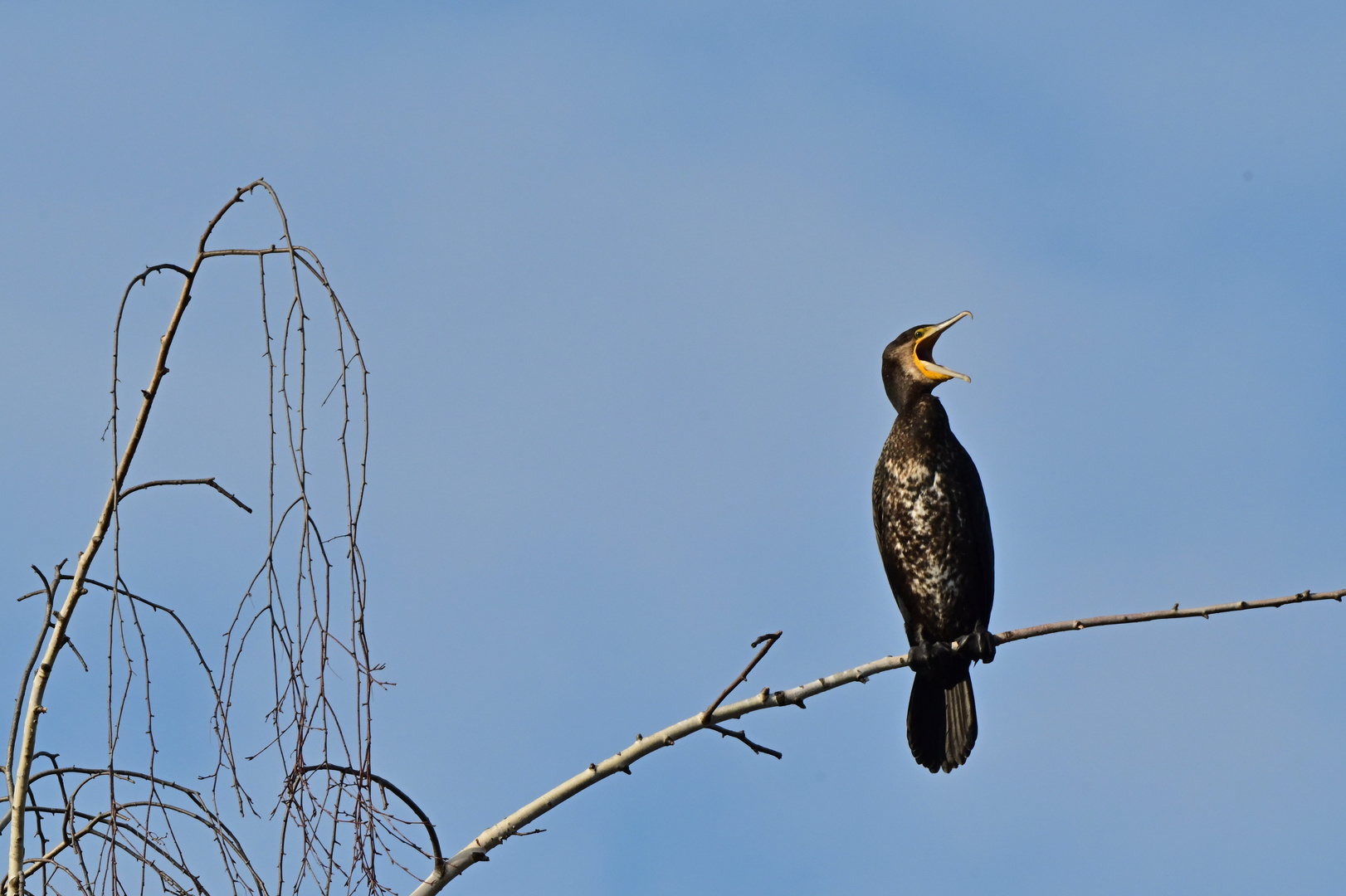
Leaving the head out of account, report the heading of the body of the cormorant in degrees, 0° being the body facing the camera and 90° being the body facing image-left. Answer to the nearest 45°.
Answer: approximately 0°
